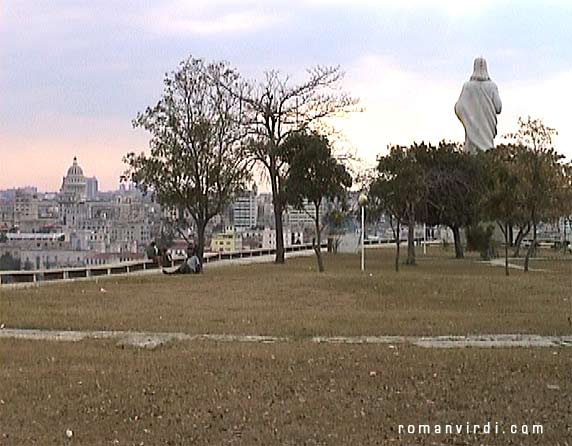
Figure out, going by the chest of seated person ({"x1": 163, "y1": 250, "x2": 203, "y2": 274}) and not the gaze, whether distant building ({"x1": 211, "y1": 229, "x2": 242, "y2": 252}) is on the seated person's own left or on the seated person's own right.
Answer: on the seated person's own right

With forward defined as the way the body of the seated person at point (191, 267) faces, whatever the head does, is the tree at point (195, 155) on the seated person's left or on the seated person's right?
on the seated person's right

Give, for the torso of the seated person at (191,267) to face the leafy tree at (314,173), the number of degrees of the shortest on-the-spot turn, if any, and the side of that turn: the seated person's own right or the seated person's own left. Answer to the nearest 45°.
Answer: approximately 135° to the seated person's own right

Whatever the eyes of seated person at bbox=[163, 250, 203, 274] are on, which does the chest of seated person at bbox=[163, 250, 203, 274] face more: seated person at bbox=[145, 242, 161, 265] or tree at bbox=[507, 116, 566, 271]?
the seated person
